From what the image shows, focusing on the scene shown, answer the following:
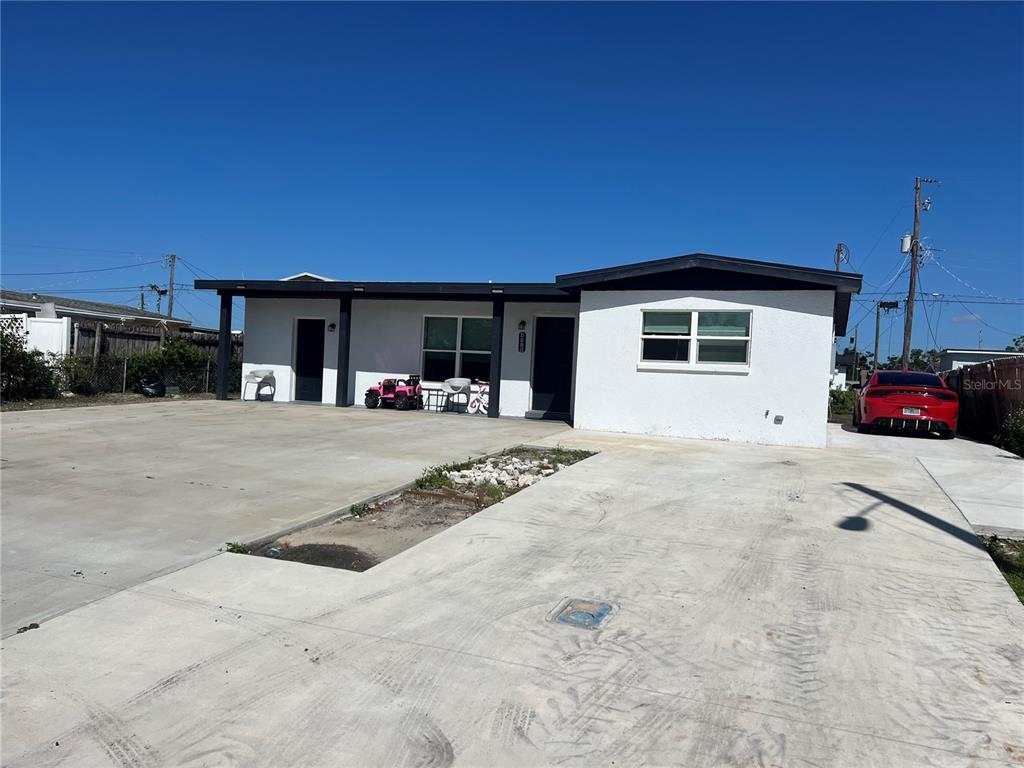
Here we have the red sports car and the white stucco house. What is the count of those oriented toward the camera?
1

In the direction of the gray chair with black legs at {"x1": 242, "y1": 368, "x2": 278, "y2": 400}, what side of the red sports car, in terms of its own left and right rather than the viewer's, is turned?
left

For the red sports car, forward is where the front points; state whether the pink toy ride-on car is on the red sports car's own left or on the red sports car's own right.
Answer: on the red sports car's own left

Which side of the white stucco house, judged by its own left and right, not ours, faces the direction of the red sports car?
left

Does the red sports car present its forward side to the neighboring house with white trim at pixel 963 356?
yes

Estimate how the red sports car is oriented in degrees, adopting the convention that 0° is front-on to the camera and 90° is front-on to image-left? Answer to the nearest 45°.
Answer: approximately 180°

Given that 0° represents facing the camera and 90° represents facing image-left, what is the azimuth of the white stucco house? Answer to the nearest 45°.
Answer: approximately 0°

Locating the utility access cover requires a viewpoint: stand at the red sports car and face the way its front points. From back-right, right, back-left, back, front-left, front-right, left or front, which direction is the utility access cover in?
back

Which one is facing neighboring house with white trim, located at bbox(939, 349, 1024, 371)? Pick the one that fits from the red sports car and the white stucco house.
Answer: the red sports car

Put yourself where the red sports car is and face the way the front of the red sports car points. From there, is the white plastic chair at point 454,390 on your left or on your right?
on your left

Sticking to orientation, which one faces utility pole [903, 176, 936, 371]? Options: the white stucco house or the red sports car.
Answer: the red sports car

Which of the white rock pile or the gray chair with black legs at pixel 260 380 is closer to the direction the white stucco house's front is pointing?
the white rock pile

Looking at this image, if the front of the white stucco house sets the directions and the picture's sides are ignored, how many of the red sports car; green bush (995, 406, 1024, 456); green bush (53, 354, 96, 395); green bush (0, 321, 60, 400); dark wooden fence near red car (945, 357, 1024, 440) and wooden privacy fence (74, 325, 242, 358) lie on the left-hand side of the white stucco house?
3
